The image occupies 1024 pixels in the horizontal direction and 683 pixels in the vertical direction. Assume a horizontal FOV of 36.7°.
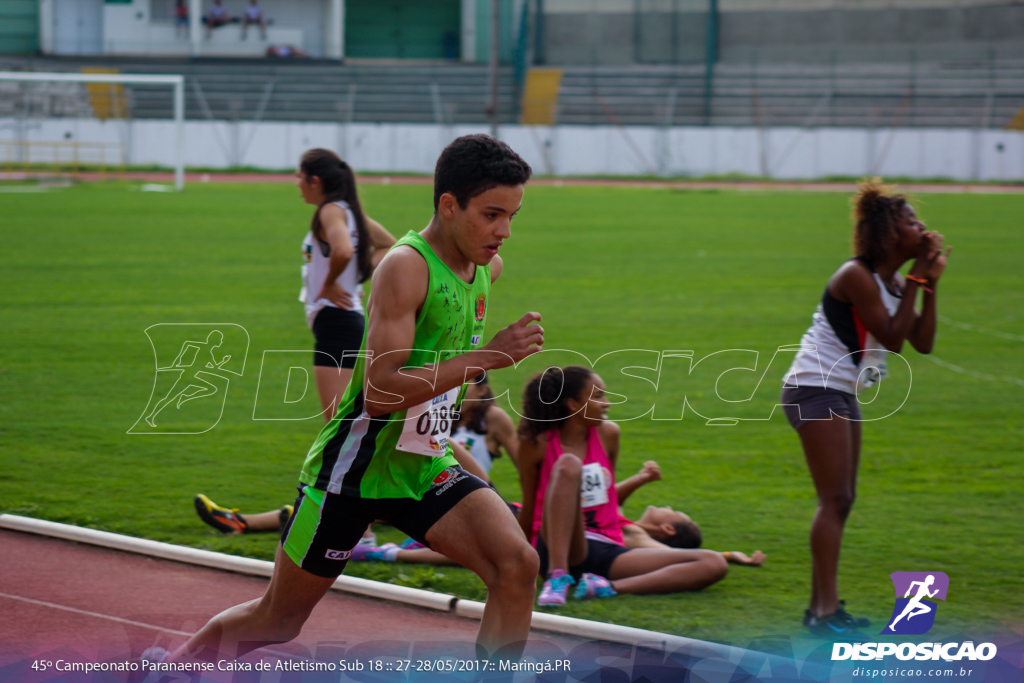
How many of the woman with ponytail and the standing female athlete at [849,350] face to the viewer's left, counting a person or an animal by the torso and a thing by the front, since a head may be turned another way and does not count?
1

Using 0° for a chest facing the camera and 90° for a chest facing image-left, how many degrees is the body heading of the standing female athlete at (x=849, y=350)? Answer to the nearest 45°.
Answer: approximately 270°

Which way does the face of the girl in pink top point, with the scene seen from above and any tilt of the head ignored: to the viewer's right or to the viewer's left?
to the viewer's right

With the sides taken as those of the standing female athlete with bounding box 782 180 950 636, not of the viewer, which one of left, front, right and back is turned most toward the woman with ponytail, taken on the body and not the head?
back

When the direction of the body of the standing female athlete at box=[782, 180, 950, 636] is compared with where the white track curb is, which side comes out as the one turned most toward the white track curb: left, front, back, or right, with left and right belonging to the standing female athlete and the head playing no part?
back

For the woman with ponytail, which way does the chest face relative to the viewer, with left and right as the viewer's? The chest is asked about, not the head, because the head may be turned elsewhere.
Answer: facing to the left of the viewer

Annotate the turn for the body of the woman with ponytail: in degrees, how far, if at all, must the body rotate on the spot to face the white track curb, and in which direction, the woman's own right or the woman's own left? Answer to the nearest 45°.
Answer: approximately 90° to the woman's own left

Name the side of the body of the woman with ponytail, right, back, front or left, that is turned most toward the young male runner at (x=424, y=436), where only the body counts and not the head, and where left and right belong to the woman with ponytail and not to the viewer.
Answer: left

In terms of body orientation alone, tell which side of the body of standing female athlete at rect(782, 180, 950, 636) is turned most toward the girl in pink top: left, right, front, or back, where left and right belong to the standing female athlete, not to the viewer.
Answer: back

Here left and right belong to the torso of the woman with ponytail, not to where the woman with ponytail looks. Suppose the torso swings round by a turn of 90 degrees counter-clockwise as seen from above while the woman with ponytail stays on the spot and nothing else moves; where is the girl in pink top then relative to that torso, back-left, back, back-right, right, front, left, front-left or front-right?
front-left

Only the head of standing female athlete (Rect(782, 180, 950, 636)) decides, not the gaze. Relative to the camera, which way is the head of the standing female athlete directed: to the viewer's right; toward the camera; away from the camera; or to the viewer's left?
to the viewer's right

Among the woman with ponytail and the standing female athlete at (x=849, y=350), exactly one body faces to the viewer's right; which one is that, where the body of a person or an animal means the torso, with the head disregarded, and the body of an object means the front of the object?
the standing female athlete

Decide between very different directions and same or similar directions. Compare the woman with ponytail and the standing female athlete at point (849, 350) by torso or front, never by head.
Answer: very different directions
